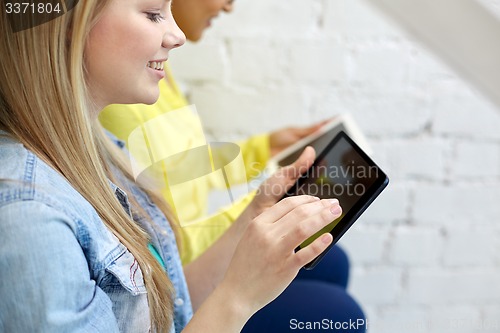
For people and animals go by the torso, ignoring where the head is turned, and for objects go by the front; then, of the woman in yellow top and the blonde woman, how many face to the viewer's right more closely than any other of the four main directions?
2

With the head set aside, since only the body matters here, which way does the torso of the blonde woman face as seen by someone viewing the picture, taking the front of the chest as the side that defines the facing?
to the viewer's right

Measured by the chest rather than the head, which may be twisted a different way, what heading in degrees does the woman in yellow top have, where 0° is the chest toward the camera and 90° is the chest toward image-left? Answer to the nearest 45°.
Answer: approximately 270°

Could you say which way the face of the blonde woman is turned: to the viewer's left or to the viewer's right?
to the viewer's right
